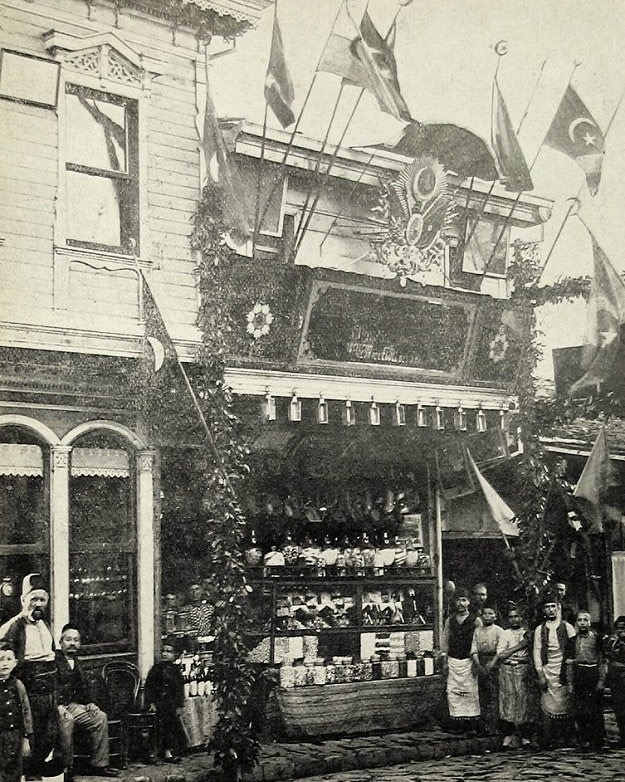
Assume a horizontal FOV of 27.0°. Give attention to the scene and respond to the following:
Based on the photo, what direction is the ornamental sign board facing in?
toward the camera

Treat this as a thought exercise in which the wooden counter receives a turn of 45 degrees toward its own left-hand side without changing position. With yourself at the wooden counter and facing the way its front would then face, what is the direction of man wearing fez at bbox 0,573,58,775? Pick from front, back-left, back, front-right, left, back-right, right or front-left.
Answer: right

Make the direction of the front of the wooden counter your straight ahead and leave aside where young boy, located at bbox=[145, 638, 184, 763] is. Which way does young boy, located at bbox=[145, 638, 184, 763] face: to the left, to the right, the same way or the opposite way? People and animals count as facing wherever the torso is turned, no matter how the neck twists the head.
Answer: the same way

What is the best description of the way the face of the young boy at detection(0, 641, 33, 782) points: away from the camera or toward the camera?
toward the camera

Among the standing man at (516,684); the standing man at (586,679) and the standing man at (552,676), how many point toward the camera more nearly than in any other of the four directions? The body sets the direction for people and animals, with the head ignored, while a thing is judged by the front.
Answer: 3

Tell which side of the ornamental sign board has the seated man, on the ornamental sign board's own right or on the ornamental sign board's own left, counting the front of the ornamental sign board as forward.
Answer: on the ornamental sign board's own right

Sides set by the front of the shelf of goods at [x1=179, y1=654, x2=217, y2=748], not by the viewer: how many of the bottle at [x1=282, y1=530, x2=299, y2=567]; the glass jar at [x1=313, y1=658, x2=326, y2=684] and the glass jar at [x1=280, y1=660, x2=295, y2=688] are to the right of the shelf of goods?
0

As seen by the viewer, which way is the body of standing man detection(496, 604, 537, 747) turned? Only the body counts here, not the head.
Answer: toward the camera

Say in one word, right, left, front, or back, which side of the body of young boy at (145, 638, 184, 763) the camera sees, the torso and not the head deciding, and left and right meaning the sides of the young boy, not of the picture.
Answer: front

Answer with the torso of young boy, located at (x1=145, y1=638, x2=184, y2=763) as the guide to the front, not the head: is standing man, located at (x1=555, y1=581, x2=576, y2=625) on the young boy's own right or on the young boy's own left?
on the young boy's own left
